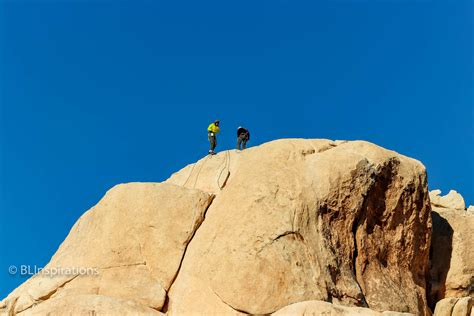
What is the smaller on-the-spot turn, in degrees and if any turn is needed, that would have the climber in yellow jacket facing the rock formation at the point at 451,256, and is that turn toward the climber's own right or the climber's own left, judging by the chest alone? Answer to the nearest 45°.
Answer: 0° — they already face it

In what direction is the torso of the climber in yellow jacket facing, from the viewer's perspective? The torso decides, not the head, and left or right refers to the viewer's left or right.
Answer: facing to the right of the viewer

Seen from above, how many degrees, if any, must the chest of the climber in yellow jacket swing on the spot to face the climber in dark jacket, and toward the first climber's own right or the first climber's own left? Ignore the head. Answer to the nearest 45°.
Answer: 0° — they already face them
